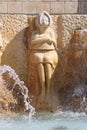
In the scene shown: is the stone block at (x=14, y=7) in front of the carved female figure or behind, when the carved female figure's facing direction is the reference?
behind

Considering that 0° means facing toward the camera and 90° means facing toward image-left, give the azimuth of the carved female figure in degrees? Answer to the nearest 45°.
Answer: approximately 0°

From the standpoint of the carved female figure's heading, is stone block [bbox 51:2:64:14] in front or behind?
behind
